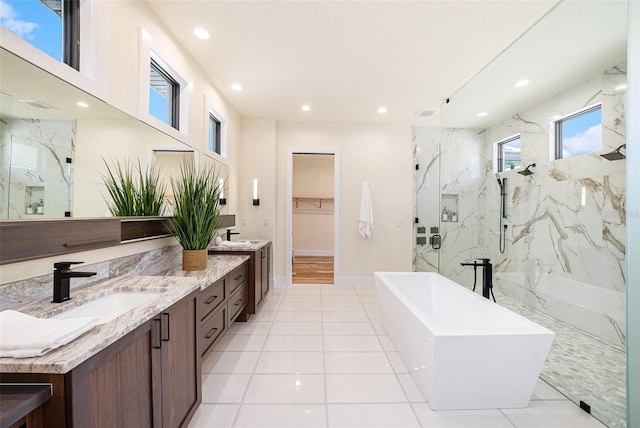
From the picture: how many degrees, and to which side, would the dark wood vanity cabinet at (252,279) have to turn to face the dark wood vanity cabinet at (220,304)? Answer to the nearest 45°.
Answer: approximately 90° to its right

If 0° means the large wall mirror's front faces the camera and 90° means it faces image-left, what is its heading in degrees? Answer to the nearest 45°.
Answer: approximately 315°

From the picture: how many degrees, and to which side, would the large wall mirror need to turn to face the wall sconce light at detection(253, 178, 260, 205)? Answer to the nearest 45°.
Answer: approximately 90° to its left

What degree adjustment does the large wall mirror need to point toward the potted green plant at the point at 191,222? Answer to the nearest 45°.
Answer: approximately 90° to its left

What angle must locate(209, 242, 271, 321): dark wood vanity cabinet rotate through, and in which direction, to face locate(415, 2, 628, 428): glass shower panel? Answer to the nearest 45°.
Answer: approximately 45° to its right

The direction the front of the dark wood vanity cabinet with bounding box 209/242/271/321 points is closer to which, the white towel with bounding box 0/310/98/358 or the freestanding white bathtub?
the freestanding white bathtub

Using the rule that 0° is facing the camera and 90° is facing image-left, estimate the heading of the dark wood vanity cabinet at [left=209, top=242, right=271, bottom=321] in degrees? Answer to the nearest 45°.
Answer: approximately 270°

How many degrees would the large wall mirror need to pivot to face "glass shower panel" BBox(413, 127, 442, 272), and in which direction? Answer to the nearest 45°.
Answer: approximately 45° to its left

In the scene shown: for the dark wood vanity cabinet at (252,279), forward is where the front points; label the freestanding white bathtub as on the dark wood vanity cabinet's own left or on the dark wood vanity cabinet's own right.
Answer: on the dark wood vanity cabinet's own right

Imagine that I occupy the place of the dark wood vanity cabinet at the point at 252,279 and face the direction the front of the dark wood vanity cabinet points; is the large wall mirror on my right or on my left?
on my right
